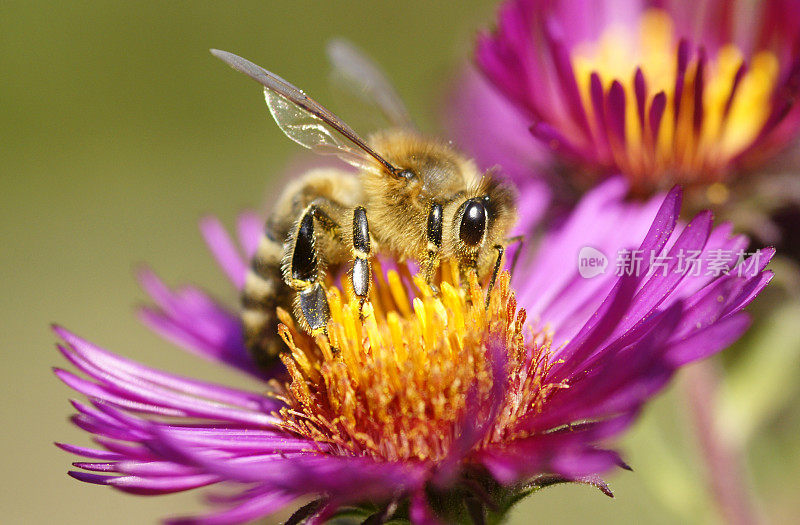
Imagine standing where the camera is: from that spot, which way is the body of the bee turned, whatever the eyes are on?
to the viewer's right
